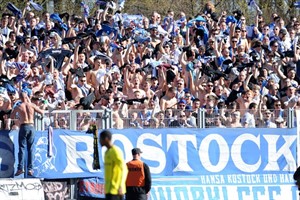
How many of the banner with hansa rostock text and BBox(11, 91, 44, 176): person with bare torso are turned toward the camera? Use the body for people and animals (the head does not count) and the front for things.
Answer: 1

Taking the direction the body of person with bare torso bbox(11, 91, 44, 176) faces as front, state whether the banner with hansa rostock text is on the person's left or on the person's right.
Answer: on the person's right

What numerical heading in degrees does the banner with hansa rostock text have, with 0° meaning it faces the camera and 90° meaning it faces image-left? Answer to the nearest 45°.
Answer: approximately 0°

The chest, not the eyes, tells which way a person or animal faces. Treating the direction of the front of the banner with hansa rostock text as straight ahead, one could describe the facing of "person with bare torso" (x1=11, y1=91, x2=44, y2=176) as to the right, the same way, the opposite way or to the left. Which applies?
the opposite way

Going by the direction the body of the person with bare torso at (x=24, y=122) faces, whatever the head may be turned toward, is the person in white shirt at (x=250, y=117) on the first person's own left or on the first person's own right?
on the first person's own right

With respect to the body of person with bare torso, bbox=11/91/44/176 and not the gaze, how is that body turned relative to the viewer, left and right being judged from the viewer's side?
facing away from the viewer

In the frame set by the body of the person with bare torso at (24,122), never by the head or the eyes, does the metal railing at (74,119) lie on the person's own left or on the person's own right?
on the person's own right
